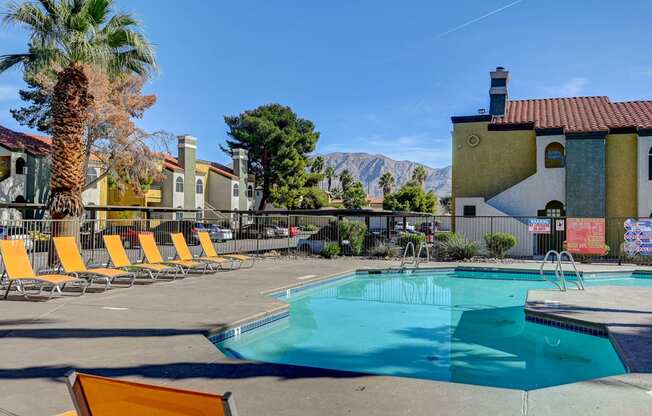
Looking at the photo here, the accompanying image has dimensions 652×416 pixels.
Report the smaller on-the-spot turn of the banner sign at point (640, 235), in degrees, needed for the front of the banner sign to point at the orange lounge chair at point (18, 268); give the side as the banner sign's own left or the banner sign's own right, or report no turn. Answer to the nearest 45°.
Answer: approximately 45° to the banner sign's own right

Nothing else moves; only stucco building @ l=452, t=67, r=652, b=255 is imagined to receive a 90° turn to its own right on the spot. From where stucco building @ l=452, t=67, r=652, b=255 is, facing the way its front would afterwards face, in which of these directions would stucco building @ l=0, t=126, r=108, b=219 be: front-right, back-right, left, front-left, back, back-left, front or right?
front

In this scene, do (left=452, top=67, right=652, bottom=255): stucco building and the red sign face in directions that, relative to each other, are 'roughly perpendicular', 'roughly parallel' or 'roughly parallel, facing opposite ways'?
roughly parallel

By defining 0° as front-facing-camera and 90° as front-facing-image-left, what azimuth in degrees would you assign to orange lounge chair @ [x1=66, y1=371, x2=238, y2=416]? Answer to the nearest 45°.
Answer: approximately 225°

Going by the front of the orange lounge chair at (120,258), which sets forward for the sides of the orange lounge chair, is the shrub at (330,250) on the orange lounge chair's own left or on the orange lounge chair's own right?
on the orange lounge chair's own left

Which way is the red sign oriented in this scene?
toward the camera

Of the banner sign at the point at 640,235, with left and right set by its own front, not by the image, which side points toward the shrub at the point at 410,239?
right

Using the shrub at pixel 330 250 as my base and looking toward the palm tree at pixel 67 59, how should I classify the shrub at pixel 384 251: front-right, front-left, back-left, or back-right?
back-left

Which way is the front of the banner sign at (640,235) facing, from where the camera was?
facing the viewer

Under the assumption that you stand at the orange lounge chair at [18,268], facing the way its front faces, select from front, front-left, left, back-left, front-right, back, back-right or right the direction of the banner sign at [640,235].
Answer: front-left

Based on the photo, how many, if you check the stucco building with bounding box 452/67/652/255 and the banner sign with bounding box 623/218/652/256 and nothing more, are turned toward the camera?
2

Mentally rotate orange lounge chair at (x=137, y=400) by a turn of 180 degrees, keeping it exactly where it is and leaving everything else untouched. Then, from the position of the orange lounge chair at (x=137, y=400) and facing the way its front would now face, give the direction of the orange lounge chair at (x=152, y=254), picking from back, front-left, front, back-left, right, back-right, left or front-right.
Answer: back-right

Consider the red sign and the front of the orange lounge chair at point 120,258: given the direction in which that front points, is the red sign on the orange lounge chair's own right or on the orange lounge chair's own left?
on the orange lounge chair's own left

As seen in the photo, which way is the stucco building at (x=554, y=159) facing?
toward the camera

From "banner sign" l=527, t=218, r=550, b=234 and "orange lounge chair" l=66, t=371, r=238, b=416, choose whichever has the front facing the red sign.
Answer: the orange lounge chair

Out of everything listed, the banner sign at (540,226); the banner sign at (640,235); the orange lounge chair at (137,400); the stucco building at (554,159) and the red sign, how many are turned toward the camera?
4

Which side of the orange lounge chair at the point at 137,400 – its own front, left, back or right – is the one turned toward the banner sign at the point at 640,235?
front

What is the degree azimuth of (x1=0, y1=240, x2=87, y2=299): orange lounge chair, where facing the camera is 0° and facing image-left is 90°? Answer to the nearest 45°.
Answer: approximately 315°
